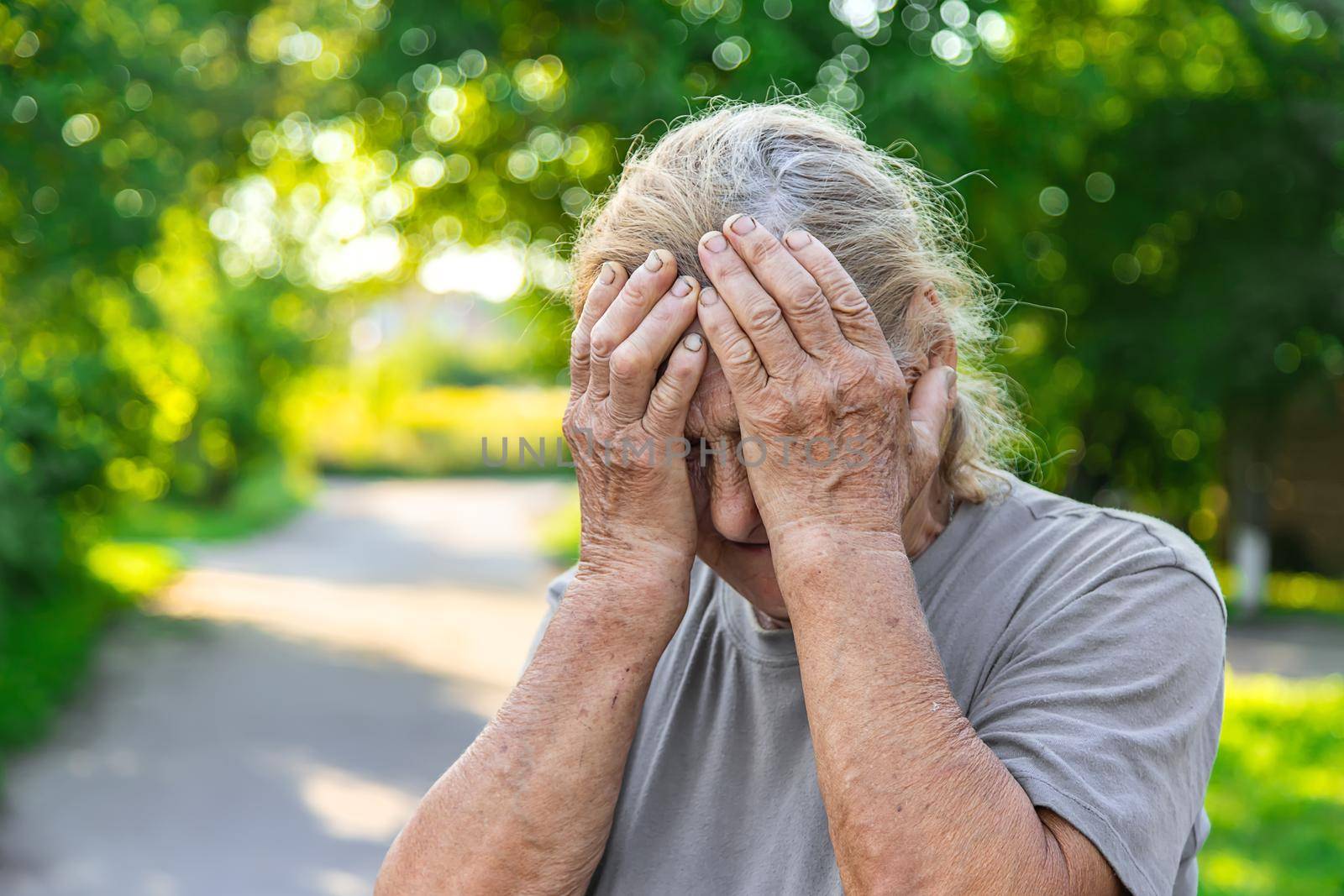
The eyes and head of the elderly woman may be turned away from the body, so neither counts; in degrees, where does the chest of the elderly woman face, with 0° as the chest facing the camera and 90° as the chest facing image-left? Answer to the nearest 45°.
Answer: approximately 45°
